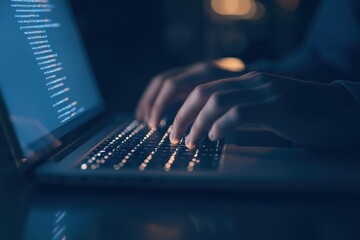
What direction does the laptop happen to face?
to the viewer's right
